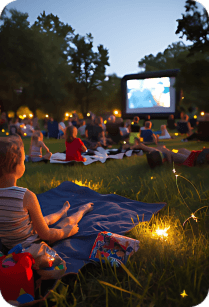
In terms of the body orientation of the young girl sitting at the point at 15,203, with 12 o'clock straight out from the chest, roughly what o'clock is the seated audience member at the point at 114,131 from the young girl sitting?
The seated audience member is roughly at 11 o'clock from the young girl sitting.

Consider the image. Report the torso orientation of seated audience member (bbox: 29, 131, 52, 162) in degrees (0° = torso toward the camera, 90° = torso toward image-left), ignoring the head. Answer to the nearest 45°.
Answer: approximately 225°

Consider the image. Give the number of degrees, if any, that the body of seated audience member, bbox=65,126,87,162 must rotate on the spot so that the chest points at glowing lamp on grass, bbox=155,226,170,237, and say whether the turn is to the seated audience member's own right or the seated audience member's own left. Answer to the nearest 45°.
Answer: approximately 135° to the seated audience member's own right

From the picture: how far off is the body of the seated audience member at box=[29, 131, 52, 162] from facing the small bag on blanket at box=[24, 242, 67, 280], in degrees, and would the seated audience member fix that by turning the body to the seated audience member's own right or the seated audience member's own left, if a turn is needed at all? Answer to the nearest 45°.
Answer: approximately 135° to the seated audience member's own right

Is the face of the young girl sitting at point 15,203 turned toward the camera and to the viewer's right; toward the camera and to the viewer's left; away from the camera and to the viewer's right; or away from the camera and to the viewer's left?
away from the camera and to the viewer's right

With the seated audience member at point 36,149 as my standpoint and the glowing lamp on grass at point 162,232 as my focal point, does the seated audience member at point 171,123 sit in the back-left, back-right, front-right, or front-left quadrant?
back-left

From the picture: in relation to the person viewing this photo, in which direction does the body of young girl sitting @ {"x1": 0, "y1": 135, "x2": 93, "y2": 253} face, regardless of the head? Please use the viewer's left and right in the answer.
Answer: facing away from the viewer and to the right of the viewer

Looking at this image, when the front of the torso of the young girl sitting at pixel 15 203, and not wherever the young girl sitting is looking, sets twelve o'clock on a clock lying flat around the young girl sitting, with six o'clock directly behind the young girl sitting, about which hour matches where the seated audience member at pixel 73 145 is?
The seated audience member is roughly at 11 o'clock from the young girl sitting.

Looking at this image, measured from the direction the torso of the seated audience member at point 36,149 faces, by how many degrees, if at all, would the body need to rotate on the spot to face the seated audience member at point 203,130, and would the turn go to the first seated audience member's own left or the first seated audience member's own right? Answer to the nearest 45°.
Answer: approximately 45° to the first seated audience member's own right

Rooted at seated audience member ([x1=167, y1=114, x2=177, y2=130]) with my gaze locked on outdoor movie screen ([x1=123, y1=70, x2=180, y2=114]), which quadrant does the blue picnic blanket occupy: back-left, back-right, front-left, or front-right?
back-left

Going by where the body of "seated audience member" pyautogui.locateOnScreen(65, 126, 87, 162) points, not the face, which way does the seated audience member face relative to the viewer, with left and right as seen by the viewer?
facing away from the viewer and to the right of the viewer
